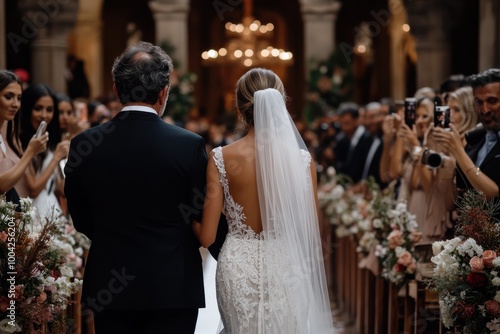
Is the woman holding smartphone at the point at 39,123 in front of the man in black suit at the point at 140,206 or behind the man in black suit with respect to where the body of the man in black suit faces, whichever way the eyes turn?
in front

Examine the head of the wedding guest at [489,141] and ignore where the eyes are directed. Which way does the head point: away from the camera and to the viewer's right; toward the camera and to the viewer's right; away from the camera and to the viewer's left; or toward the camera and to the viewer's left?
toward the camera and to the viewer's left

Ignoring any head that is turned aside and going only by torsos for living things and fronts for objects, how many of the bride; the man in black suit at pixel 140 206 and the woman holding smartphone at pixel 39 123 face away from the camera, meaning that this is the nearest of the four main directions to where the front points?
2

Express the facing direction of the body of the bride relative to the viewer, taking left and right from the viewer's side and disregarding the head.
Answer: facing away from the viewer

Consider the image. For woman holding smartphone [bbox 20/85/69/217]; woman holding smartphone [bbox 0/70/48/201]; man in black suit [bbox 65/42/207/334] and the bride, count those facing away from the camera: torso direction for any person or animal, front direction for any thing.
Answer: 2

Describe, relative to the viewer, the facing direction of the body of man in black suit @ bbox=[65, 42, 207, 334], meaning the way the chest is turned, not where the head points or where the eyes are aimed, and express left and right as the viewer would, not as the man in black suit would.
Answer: facing away from the viewer

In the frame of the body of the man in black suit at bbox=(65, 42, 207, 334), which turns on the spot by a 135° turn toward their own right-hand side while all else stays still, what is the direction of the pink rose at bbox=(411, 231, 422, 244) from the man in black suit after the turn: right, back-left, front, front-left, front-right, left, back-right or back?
left

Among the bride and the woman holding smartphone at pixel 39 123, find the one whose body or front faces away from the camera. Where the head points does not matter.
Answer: the bride

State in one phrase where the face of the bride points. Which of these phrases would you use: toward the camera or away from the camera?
away from the camera

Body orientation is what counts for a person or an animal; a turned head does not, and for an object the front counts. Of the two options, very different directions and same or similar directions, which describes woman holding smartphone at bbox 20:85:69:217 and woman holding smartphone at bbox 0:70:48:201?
same or similar directions

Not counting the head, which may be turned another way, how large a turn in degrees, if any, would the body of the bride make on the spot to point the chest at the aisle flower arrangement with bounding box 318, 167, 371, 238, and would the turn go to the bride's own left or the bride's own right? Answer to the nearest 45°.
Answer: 0° — they already face it

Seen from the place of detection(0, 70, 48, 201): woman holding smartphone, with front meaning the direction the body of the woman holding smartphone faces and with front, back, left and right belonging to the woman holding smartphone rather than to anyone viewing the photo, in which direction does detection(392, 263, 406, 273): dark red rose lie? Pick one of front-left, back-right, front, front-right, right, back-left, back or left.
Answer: front-left

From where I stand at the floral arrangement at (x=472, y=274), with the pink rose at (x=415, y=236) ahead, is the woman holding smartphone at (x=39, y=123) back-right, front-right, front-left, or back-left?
front-left

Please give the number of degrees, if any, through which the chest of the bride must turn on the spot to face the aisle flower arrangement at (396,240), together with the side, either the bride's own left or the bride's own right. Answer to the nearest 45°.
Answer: approximately 45° to the bride's own right

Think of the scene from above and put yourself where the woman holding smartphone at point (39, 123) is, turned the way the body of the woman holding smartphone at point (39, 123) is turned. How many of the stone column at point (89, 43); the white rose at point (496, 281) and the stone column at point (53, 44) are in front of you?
1

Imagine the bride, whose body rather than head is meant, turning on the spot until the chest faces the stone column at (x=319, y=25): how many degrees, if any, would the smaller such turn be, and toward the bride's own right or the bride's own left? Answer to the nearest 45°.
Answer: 0° — they already face it

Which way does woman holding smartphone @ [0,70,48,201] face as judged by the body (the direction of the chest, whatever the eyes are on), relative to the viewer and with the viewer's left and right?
facing the viewer and to the right of the viewer

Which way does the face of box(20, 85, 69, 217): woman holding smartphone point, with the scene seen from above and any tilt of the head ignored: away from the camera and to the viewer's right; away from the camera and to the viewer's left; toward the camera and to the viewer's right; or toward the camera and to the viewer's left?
toward the camera and to the viewer's right
